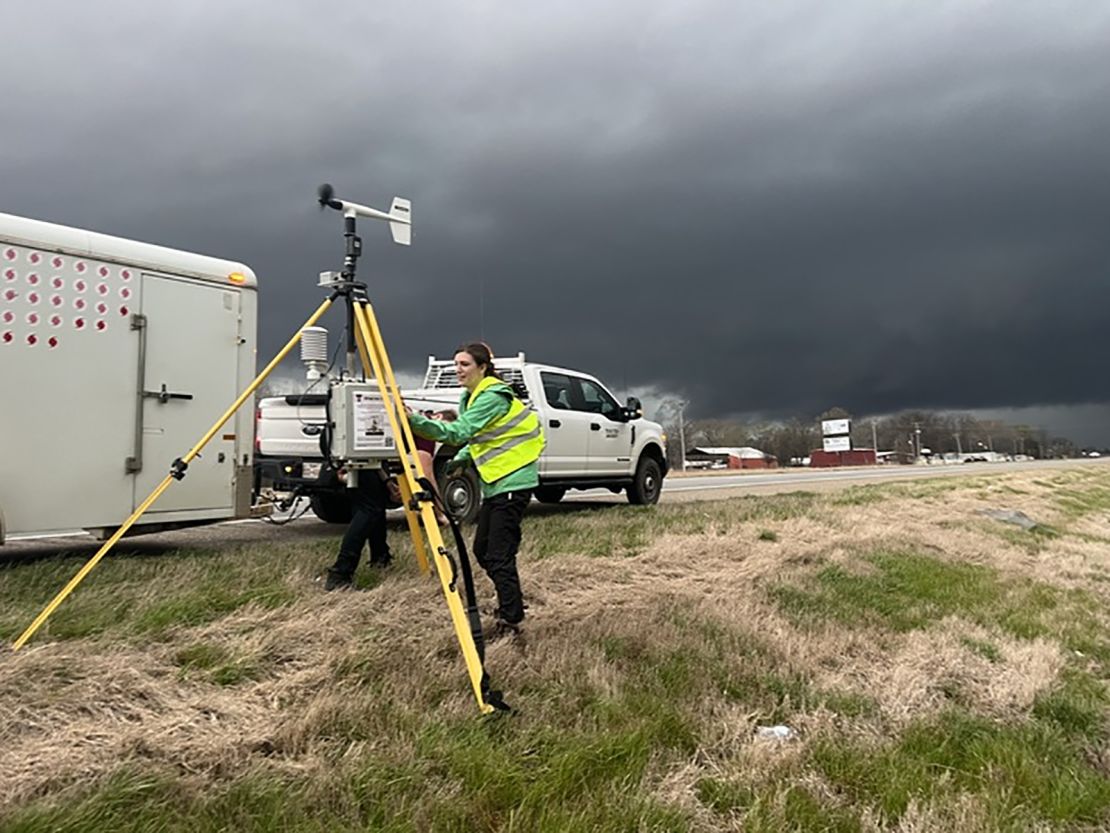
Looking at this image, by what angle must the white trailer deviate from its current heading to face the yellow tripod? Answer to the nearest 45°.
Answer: approximately 90° to its right

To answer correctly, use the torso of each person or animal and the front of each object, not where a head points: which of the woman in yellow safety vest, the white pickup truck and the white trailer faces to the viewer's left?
the woman in yellow safety vest

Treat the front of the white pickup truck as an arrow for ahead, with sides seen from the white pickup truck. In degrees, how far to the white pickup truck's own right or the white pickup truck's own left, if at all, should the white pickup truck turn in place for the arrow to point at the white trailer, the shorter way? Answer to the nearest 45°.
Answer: approximately 180°

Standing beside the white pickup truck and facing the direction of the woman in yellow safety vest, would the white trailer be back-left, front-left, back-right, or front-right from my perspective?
front-right

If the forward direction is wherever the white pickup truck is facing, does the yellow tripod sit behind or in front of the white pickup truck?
behind

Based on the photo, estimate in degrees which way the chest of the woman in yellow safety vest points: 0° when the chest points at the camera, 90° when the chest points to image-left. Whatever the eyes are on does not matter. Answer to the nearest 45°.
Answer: approximately 90°

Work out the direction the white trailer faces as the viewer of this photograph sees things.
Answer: facing away from the viewer and to the right of the viewer

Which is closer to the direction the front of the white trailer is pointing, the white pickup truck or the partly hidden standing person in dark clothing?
the white pickup truck

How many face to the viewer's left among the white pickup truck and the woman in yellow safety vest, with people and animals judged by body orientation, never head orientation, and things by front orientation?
1

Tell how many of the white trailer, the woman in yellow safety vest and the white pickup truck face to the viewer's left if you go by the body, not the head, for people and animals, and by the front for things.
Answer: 1

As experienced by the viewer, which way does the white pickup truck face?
facing away from the viewer and to the right of the viewer

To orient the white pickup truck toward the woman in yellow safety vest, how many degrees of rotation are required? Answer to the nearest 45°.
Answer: approximately 135° to its right

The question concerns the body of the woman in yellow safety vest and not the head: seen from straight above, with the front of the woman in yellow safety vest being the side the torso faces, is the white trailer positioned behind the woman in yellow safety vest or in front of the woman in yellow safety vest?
in front
